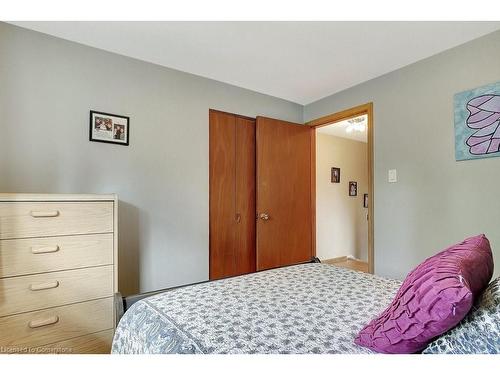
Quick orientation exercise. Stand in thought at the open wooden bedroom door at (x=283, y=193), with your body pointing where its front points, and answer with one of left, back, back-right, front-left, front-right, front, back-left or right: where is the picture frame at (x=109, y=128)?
right

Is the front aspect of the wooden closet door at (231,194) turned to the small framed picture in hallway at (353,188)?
no

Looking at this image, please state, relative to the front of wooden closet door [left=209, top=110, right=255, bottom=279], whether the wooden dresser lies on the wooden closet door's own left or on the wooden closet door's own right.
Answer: on the wooden closet door's own right

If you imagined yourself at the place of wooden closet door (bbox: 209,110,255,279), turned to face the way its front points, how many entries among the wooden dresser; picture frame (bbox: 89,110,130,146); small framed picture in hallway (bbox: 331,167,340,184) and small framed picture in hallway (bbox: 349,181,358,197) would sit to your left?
2

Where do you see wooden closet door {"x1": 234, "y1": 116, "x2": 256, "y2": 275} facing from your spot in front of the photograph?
facing the viewer and to the right of the viewer

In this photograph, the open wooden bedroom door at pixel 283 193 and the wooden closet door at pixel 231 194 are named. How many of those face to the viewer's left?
0

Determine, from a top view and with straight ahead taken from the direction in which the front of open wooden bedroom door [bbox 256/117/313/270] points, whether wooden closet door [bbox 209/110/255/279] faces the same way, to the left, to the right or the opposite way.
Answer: the same way

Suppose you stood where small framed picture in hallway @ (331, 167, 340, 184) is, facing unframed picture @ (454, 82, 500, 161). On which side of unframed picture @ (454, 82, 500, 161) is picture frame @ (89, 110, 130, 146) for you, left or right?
right

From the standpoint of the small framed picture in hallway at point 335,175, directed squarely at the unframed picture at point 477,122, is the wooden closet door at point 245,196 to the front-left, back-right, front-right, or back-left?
front-right

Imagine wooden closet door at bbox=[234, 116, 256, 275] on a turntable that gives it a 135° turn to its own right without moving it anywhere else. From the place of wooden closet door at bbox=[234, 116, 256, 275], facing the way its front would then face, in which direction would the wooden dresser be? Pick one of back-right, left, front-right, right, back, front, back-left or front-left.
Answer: front-left

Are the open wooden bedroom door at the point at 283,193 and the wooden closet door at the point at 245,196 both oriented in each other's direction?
no
